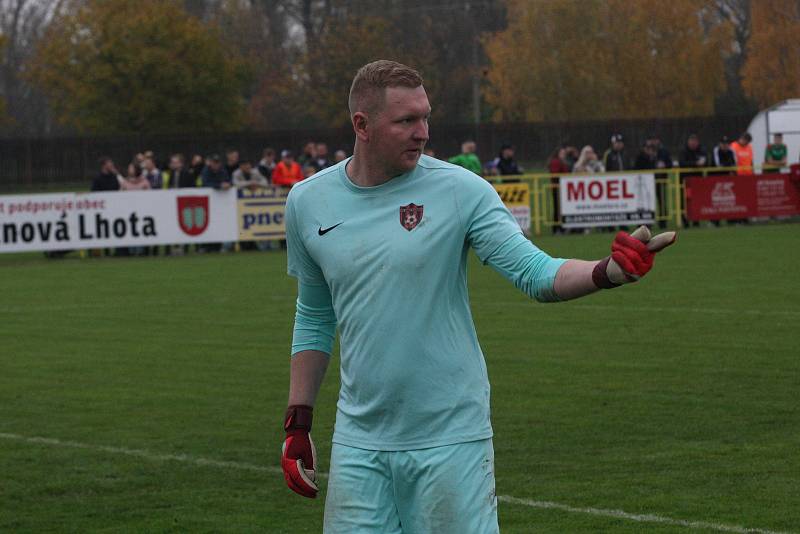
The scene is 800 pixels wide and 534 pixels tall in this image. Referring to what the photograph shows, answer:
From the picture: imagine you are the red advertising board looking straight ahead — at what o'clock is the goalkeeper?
The goalkeeper is roughly at 12 o'clock from the red advertising board.

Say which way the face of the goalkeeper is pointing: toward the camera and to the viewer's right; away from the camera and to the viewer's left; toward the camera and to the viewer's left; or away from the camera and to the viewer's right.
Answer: toward the camera and to the viewer's right

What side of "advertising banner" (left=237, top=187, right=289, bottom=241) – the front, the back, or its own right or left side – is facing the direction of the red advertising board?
left

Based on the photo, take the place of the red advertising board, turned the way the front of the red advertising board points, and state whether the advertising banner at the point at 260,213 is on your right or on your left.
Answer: on your right

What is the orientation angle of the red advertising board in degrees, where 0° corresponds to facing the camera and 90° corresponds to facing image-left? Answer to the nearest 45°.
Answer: approximately 0°

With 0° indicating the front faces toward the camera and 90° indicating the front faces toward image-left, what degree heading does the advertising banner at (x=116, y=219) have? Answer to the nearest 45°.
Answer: approximately 0°

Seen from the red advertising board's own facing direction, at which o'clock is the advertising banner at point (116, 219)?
The advertising banner is roughly at 2 o'clock from the red advertising board.

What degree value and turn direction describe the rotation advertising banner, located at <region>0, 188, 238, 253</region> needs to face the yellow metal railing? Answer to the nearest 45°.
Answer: approximately 90° to its left
